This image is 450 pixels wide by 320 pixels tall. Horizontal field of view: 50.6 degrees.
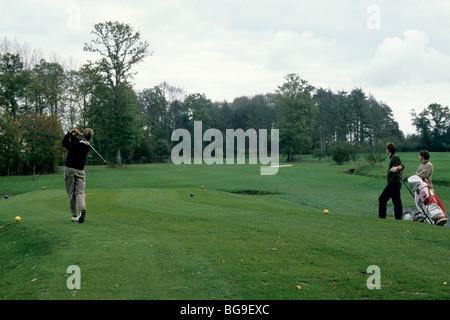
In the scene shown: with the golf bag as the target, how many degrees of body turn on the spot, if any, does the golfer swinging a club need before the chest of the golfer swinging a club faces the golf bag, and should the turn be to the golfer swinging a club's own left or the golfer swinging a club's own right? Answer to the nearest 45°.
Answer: approximately 90° to the golfer swinging a club's own right

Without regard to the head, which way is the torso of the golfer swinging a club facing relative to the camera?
away from the camera
